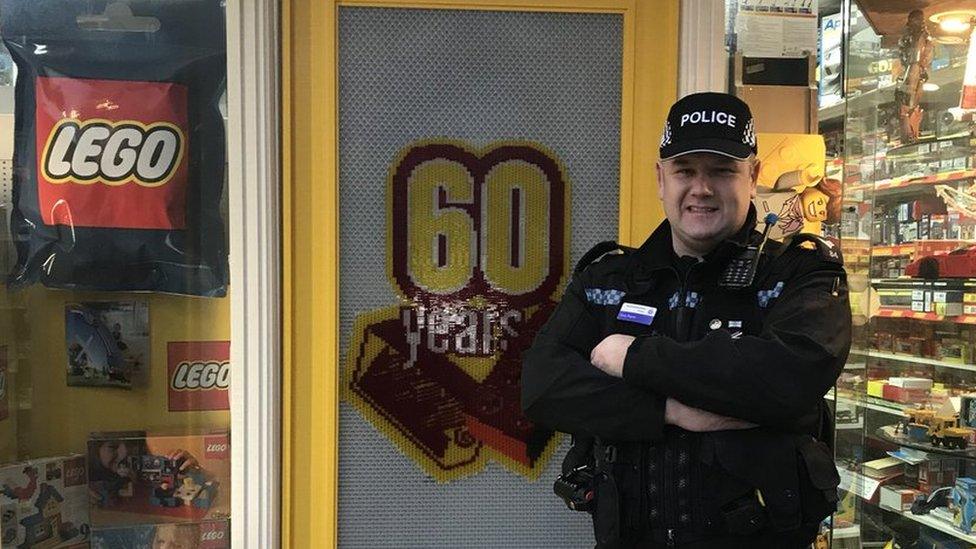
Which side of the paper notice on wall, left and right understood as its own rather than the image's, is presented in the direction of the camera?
front

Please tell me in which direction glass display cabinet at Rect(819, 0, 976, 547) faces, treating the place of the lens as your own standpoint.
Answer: facing the viewer and to the left of the viewer

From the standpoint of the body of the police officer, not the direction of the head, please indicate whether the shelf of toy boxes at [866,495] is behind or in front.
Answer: behind
